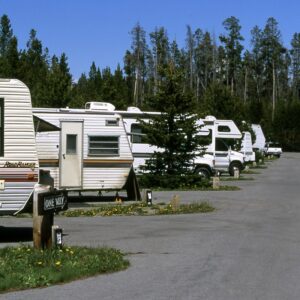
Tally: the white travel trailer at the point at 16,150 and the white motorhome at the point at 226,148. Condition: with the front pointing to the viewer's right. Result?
2

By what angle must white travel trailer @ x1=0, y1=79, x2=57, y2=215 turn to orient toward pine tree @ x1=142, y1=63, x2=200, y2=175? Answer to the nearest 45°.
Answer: approximately 45° to its left

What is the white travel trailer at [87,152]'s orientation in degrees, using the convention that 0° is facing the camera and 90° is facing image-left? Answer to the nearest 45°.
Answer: approximately 270°

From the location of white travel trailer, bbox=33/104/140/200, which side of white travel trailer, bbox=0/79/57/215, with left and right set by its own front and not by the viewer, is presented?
left

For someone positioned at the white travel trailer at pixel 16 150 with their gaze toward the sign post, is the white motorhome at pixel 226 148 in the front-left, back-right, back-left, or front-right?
back-left

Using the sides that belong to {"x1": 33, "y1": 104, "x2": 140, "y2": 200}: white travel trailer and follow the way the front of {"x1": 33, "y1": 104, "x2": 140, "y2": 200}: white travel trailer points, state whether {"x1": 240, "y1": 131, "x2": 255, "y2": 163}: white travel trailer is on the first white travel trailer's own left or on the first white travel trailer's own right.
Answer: on the first white travel trailer's own left

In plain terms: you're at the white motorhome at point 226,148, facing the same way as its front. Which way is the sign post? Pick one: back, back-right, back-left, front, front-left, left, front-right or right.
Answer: right

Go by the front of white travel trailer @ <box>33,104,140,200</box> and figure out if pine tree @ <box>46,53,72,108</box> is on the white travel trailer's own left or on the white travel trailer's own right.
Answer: on the white travel trailer's own left

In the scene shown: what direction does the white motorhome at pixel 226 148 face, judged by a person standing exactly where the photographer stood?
facing to the right of the viewer

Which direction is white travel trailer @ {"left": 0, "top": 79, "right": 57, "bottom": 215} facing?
to the viewer's right

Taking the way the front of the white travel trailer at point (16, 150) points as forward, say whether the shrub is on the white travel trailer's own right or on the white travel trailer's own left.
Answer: on the white travel trailer's own left
